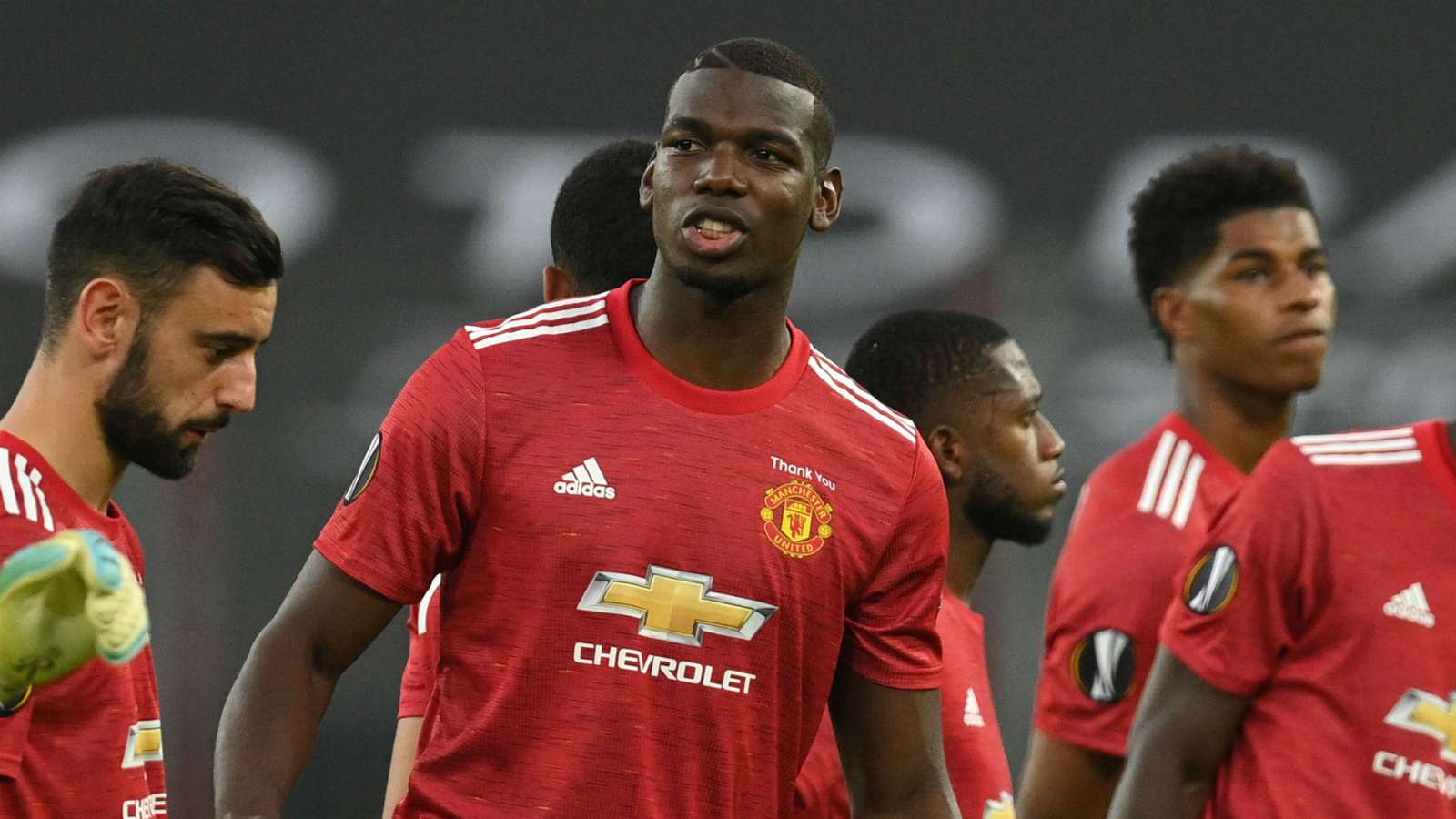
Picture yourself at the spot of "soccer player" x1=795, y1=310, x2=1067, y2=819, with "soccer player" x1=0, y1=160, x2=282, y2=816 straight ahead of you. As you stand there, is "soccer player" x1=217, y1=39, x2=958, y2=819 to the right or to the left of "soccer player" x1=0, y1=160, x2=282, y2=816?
left

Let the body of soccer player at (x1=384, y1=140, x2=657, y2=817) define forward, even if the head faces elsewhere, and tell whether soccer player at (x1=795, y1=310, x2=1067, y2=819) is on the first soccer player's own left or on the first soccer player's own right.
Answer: on the first soccer player's own right

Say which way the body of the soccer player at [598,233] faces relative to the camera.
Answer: away from the camera

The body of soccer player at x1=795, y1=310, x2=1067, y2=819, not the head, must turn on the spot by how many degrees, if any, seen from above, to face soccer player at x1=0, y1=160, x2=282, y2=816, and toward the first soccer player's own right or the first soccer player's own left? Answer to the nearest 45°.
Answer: approximately 135° to the first soccer player's own right

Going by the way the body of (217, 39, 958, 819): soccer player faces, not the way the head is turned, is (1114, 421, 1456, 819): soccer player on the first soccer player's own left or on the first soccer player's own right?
on the first soccer player's own left

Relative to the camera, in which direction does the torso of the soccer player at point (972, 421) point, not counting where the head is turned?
to the viewer's right

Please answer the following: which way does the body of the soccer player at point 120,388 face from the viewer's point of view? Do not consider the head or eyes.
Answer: to the viewer's right
